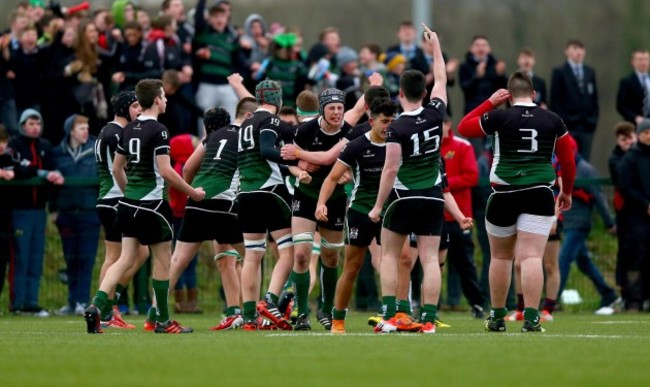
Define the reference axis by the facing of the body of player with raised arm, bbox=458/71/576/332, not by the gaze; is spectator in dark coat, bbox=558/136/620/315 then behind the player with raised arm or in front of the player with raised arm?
in front

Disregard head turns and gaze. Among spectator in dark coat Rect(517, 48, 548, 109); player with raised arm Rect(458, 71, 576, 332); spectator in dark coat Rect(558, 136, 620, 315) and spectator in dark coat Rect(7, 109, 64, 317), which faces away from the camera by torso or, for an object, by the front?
the player with raised arm

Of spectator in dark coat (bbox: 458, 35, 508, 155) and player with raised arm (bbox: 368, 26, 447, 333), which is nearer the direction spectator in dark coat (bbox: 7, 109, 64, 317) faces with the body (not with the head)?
the player with raised arm

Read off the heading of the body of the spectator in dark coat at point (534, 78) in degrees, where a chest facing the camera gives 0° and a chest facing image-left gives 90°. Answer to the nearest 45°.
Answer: approximately 0°

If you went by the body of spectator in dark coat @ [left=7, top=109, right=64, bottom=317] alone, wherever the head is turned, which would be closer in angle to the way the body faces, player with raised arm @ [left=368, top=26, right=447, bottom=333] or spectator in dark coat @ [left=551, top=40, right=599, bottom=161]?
the player with raised arm

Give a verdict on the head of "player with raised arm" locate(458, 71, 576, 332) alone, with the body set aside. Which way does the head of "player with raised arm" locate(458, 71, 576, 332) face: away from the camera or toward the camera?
away from the camera

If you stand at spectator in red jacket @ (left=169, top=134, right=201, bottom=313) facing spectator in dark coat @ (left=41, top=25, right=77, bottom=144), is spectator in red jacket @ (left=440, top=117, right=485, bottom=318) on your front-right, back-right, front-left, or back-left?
back-right

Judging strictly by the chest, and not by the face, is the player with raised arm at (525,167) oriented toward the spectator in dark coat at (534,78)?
yes

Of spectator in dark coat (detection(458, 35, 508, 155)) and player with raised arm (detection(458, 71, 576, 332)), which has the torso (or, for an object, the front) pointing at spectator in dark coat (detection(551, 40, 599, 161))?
the player with raised arm

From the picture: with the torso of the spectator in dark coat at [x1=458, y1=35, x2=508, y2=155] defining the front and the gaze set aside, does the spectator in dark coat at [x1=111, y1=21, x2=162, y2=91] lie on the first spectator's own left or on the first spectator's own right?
on the first spectator's own right

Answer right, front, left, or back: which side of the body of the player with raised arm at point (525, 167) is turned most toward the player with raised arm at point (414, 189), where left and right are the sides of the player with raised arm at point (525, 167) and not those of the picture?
left

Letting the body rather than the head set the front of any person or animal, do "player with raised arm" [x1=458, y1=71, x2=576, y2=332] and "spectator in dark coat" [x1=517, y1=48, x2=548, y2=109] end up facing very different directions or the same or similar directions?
very different directions

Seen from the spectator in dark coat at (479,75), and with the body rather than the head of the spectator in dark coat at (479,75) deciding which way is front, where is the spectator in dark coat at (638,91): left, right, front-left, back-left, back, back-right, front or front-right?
left

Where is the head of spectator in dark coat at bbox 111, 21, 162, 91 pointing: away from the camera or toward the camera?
toward the camera

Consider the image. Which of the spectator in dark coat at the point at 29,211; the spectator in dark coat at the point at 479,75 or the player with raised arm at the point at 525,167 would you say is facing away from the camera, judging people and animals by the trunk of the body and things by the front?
the player with raised arm
